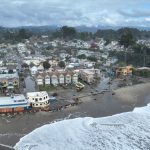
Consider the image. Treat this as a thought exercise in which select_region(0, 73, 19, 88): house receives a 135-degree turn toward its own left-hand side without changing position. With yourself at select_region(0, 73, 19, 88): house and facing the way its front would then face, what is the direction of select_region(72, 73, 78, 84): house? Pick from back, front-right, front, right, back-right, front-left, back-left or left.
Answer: front-right

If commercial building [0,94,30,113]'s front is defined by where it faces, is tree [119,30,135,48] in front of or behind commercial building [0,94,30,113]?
behind

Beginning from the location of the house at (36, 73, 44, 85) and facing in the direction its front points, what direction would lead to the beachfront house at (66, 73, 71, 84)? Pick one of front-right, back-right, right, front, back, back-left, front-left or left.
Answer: left

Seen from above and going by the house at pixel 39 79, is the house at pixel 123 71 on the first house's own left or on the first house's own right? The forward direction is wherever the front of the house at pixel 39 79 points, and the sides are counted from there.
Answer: on the first house's own left

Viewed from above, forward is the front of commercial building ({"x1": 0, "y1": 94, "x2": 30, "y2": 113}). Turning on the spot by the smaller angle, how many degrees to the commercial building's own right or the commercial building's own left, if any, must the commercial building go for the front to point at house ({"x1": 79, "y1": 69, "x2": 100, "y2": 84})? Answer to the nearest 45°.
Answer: approximately 135° to the commercial building's own left

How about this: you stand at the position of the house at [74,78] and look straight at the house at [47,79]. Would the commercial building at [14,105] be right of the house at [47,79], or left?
left

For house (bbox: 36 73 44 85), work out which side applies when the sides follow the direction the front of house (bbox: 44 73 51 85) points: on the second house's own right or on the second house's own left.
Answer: on the second house's own right

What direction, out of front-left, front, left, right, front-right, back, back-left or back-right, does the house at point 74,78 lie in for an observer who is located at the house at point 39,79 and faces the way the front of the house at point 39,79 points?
left

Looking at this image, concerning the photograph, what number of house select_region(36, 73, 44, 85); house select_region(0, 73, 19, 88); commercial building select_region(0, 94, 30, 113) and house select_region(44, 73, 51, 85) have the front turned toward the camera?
4

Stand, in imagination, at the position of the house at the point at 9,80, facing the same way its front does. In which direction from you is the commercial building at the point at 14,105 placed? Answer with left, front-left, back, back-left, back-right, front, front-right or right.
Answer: front

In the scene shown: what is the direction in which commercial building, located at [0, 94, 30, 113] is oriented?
toward the camera

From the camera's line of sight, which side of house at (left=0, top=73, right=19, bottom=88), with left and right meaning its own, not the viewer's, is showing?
front
